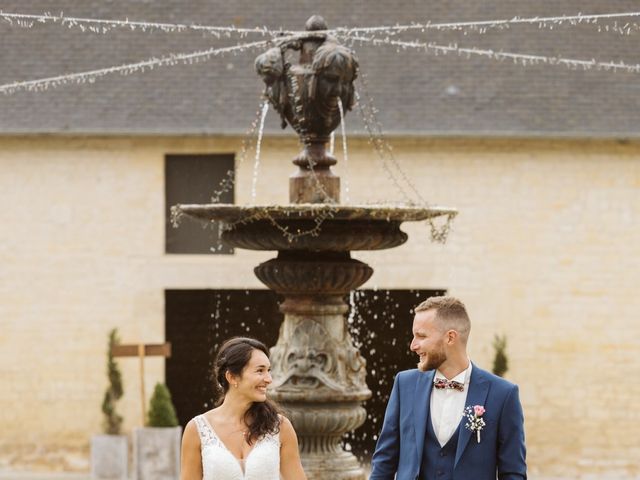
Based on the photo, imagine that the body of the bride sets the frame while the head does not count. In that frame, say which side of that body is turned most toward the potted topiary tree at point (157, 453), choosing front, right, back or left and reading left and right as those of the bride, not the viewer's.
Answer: back

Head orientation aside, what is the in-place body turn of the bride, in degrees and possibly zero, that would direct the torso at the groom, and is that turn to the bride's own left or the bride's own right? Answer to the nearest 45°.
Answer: approximately 90° to the bride's own left

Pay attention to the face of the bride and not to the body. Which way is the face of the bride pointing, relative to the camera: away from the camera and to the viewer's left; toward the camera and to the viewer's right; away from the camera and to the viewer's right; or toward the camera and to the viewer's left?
toward the camera and to the viewer's right

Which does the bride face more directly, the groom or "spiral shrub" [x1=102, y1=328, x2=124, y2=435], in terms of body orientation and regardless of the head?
the groom

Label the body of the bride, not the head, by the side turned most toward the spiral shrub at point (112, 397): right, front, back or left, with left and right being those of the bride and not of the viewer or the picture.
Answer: back

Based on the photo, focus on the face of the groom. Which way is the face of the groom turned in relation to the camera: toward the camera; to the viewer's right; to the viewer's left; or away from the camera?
to the viewer's left

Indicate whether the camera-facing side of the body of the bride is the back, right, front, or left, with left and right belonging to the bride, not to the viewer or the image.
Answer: front

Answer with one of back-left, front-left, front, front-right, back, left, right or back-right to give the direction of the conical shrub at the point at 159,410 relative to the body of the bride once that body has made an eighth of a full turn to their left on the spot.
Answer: back-left
